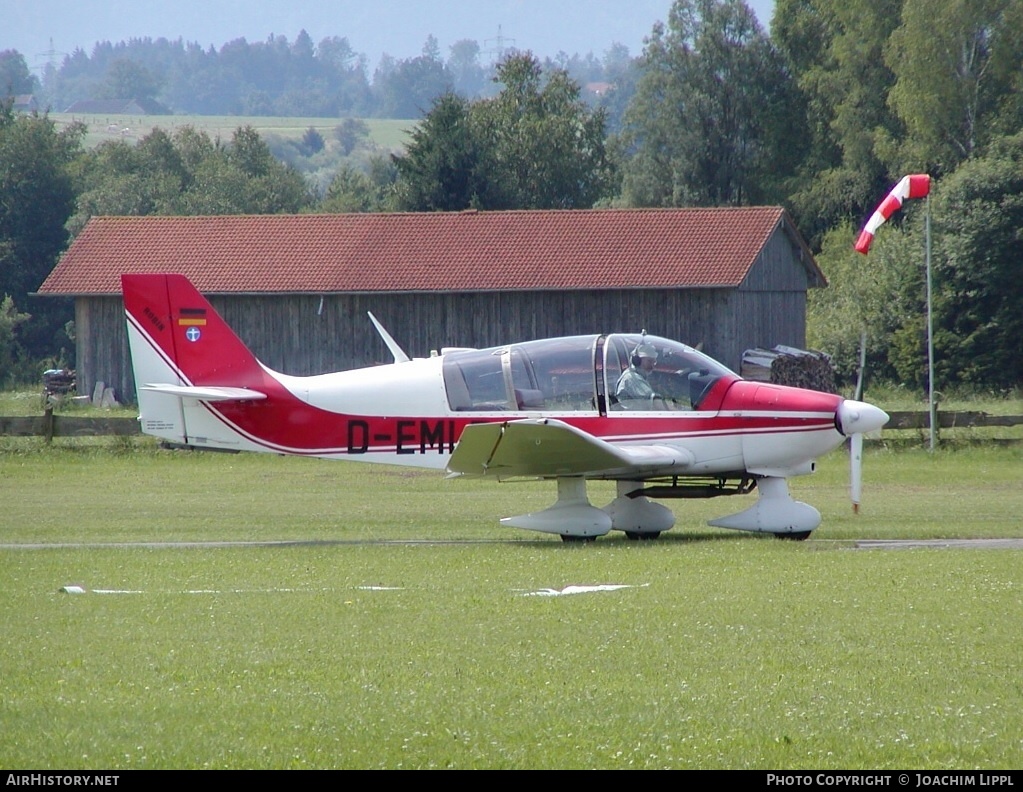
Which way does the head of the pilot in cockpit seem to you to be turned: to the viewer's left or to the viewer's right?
to the viewer's right

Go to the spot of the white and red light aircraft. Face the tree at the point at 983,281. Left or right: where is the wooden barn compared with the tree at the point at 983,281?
left

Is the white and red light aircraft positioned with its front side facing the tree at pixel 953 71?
no

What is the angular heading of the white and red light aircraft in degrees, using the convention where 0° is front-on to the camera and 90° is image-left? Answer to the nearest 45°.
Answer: approximately 270°

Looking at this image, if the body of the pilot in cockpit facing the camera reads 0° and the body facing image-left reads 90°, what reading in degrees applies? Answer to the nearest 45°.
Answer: approximately 270°

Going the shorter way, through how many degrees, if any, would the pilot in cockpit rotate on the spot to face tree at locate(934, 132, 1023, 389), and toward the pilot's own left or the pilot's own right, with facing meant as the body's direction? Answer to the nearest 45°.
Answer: approximately 90° to the pilot's own left

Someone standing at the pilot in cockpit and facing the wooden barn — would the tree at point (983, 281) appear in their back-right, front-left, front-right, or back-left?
front-right

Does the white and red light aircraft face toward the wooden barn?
no

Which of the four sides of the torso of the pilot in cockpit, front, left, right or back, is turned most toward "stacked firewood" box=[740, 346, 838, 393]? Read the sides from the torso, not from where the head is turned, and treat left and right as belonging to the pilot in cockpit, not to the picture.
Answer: left

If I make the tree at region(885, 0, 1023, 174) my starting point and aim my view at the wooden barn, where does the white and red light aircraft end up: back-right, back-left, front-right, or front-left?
front-left

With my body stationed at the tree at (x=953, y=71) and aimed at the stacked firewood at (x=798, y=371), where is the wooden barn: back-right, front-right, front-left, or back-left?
front-right

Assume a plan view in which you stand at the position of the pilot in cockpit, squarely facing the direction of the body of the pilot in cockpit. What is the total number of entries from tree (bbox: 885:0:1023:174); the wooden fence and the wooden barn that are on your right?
0

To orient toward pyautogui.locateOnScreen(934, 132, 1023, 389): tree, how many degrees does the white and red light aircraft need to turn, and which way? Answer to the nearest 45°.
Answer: approximately 45° to its left
